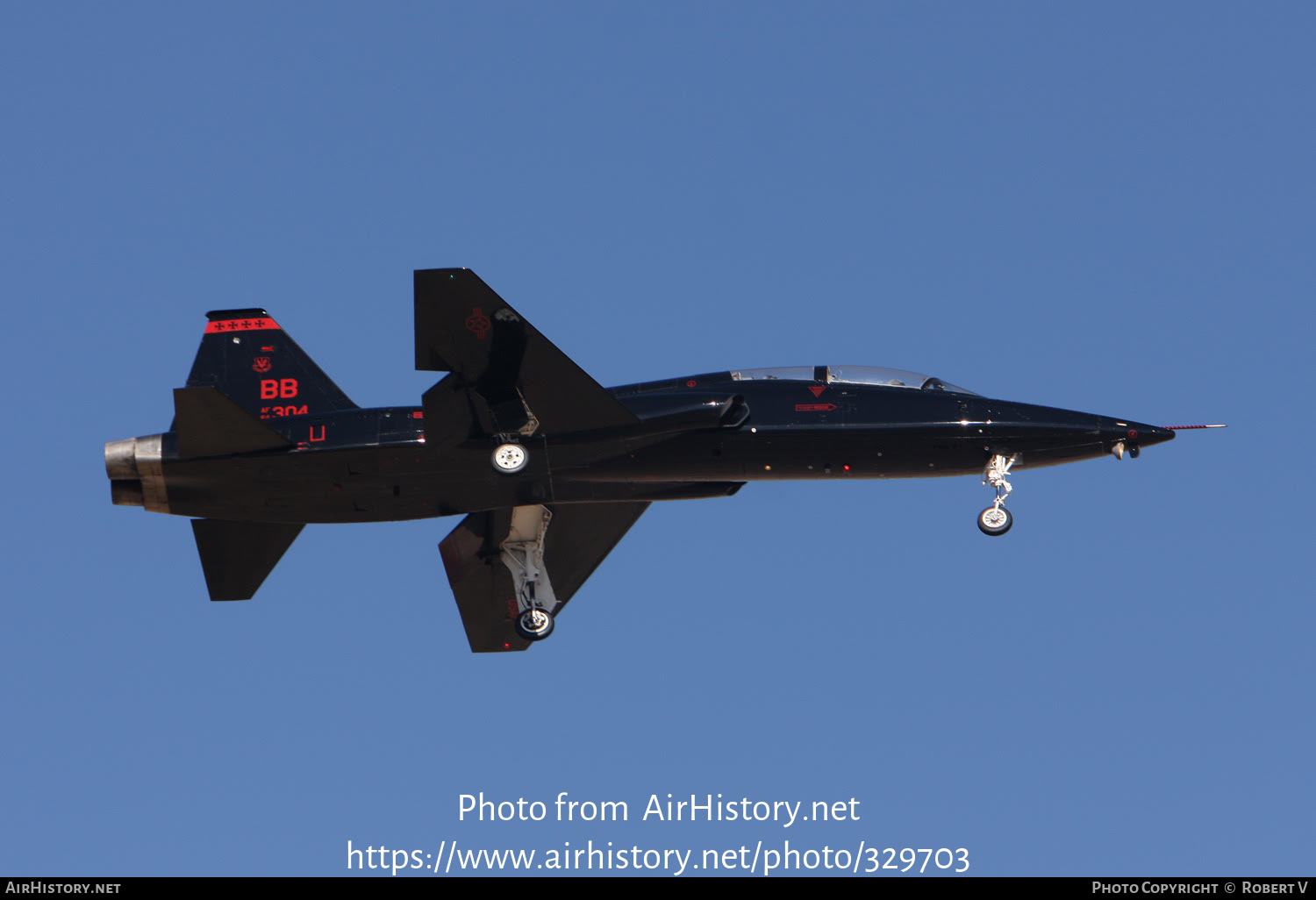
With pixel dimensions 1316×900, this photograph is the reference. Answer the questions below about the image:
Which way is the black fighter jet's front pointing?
to the viewer's right

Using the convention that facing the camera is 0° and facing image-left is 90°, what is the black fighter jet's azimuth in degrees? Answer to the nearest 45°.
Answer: approximately 270°
